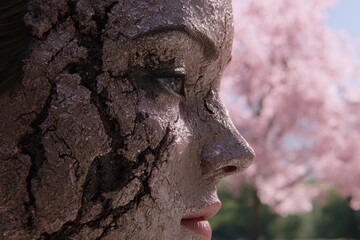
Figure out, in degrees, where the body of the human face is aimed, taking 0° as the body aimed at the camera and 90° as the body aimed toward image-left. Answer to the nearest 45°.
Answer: approximately 270°

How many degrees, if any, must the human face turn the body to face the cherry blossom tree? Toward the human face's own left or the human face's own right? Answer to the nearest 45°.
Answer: approximately 90° to the human face's own left
